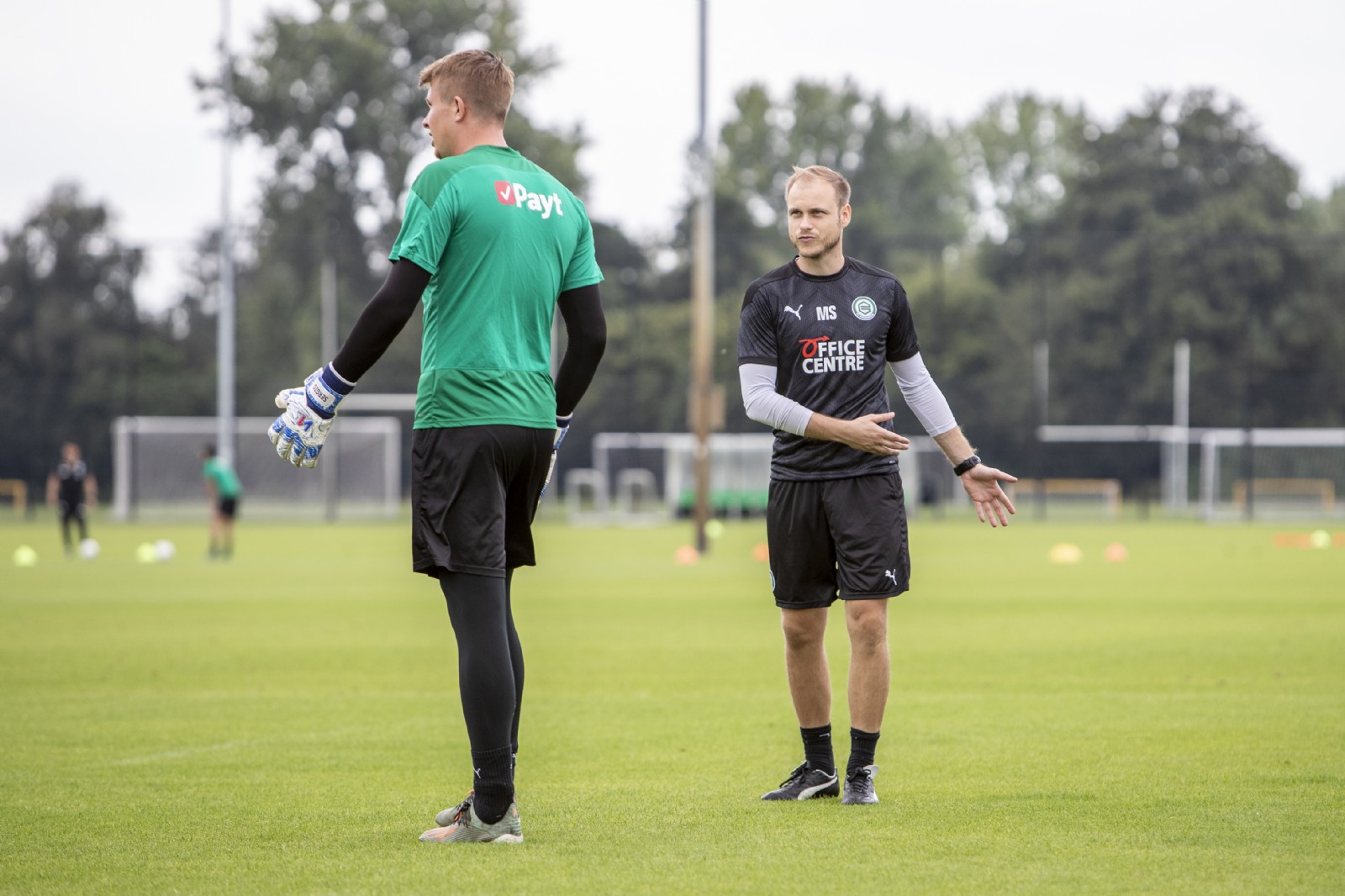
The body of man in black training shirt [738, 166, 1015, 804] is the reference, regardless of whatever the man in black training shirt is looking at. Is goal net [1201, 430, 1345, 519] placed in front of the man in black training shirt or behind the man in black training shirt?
behind

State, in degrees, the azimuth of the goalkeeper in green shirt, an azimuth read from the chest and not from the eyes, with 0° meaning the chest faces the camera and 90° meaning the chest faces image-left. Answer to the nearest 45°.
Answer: approximately 135°

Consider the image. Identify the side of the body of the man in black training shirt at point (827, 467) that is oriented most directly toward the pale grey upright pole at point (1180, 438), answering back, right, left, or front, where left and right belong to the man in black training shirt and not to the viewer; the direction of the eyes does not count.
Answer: back

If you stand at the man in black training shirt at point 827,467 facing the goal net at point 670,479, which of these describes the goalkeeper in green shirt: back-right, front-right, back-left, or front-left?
back-left

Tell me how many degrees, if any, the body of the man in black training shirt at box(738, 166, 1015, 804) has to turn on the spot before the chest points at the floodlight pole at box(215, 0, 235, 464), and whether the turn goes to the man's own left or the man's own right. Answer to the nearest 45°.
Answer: approximately 135° to the man's own right

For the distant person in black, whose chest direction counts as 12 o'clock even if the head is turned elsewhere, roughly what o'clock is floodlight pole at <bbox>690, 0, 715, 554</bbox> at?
The floodlight pole is roughly at 10 o'clock from the distant person in black.
